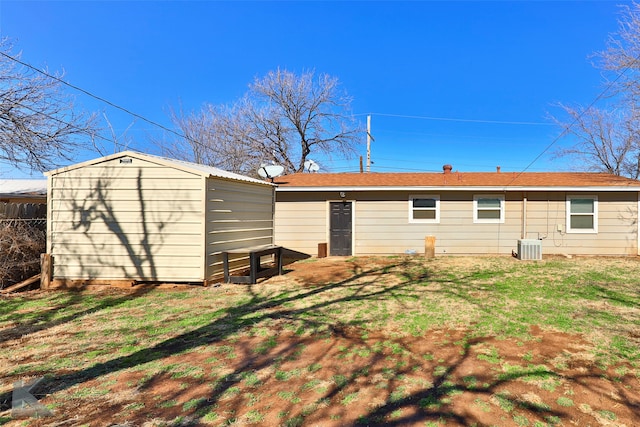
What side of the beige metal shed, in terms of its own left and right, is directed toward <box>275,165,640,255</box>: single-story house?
right

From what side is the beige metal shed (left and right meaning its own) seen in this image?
back

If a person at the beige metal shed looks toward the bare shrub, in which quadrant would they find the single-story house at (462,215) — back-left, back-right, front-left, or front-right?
back-right

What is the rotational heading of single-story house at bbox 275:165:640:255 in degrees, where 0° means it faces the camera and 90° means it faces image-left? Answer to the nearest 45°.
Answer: approximately 180°

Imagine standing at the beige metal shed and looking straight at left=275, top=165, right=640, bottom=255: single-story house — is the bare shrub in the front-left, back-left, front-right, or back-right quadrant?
back-left

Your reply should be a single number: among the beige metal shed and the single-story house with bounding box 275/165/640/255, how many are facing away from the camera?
2
